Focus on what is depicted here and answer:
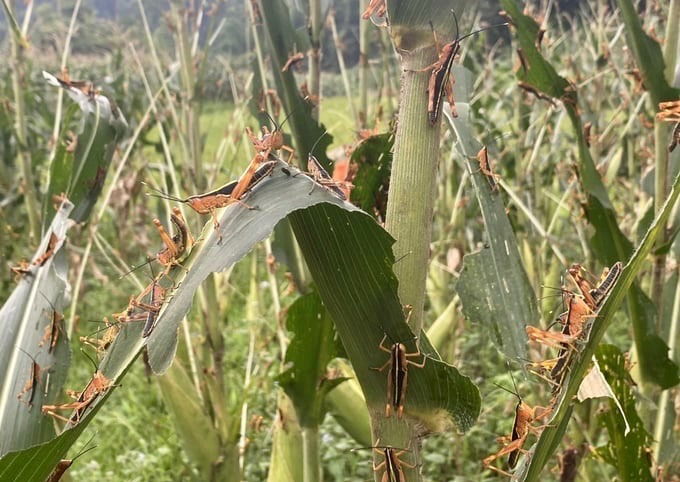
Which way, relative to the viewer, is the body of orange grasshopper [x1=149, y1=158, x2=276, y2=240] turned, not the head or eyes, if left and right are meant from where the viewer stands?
facing to the left of the viewer
